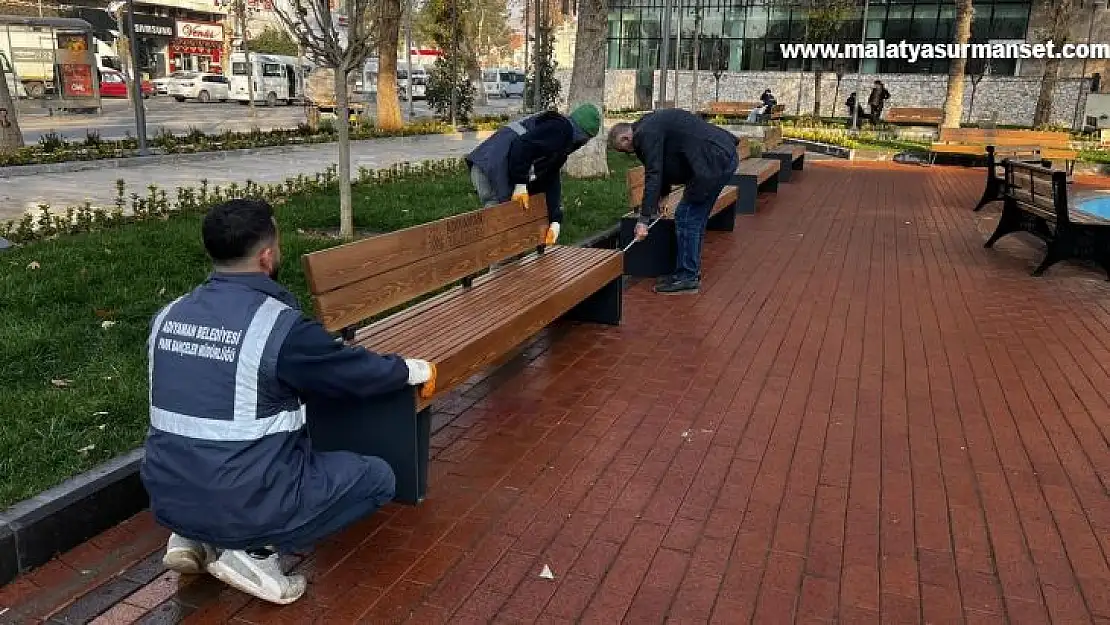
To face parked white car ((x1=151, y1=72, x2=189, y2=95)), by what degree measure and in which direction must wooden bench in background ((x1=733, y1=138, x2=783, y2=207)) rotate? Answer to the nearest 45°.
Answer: approximately 180°

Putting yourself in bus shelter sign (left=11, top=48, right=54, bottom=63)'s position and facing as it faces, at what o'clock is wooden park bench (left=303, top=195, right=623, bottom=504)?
The wooden park bench is roughly at 12 o'clock from the bus shelter sign.

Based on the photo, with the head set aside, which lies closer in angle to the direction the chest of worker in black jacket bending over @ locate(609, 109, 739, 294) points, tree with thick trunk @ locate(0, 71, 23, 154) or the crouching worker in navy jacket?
the tree with thick trunk

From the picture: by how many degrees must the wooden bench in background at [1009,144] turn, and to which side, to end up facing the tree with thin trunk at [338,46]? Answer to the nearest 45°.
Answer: approximately 45° to its right

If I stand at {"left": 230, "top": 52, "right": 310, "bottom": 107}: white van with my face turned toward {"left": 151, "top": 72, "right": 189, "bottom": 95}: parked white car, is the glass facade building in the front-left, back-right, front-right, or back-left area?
back-right

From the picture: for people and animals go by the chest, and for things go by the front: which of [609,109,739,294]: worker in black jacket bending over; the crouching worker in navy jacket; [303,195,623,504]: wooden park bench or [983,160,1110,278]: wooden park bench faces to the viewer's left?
the worker in black jacket bending over

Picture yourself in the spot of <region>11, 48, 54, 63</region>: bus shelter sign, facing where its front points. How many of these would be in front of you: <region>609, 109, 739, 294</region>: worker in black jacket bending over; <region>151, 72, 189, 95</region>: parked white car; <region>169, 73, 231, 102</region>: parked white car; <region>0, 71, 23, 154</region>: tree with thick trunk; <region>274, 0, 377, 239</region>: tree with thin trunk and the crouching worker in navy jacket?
4

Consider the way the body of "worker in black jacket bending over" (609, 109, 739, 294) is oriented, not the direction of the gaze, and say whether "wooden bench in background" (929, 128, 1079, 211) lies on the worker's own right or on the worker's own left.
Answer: on the worker's own right

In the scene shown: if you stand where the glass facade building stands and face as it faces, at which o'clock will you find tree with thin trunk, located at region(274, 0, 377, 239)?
The tree with thin trunk is roughly at 12 o'clock from the glass facade building.

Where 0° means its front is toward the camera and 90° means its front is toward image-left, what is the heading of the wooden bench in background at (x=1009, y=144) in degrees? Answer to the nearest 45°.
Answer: approximately 0°

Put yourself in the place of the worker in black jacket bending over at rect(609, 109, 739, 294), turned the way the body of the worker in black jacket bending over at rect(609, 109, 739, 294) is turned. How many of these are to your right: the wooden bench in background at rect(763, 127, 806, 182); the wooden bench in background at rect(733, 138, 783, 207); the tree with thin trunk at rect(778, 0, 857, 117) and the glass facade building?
4

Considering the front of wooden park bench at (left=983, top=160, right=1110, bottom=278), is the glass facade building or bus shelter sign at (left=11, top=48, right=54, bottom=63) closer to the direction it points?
the glass facade building

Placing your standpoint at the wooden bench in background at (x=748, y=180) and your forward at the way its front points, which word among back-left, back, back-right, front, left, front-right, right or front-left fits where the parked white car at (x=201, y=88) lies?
back

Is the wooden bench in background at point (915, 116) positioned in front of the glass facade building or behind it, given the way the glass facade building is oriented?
in front

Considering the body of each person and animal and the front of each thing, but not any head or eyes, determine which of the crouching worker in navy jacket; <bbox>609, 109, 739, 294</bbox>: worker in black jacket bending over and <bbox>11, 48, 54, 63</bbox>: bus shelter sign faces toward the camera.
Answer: the bus shelter sign

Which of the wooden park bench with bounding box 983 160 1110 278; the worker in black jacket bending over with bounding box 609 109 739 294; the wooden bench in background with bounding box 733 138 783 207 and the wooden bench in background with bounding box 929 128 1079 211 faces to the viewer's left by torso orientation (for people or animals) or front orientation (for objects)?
the worker in black jacket bending over
